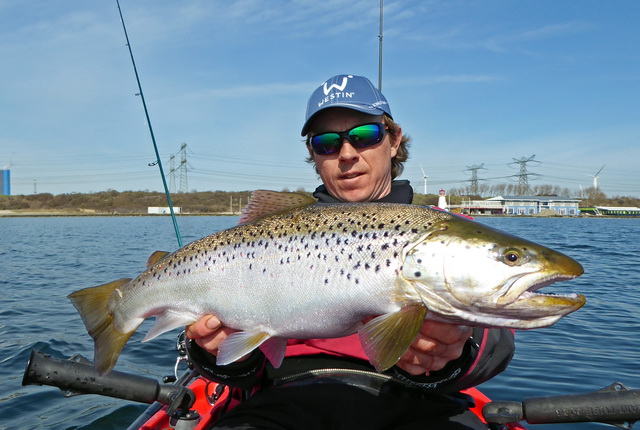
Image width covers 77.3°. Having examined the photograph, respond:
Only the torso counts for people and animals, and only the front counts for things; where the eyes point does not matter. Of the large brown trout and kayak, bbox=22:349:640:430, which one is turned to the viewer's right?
the large brown trout

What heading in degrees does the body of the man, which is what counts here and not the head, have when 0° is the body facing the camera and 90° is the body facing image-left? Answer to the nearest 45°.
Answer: approximately 0°

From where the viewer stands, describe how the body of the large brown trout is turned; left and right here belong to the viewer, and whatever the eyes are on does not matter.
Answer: facing to the right of the viewer
